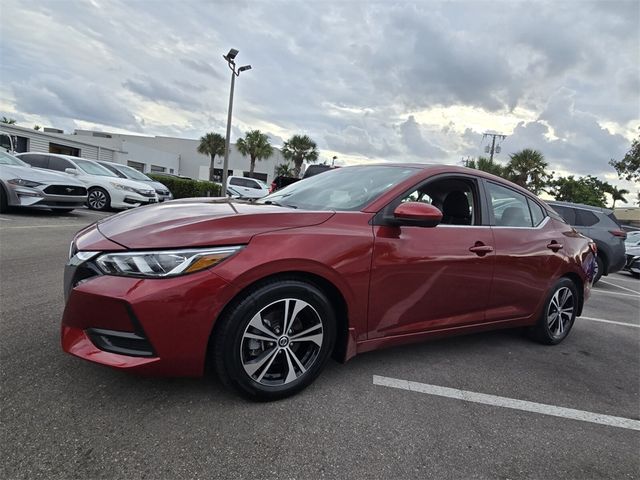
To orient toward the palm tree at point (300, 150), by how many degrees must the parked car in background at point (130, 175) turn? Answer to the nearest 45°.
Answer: approximately 90° to its left

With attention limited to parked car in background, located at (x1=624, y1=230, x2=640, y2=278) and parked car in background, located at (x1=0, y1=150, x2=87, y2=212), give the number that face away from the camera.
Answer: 0

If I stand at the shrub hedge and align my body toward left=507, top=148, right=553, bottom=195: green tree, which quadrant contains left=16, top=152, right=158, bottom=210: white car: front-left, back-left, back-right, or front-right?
back-right

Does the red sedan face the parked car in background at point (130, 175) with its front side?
no

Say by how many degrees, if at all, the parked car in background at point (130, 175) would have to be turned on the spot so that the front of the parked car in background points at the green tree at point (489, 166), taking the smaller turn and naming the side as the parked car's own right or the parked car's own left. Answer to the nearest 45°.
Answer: approximately 90° to the parked car's own left

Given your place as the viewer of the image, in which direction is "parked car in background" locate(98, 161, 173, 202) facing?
facing the viewer and to the right of the viewer

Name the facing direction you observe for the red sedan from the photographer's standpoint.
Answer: facing the viewer and to the left of the viewer

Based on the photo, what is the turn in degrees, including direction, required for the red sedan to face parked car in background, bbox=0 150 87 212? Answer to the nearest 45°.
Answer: approximately 90° to its right

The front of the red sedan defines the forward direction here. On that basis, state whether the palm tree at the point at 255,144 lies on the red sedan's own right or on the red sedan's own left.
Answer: on the red sedan's own right

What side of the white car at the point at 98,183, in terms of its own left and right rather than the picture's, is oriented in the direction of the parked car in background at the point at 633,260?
front

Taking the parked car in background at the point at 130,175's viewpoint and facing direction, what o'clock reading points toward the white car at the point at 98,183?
The white car is roughly at 2 o'clock from the parked car in background.

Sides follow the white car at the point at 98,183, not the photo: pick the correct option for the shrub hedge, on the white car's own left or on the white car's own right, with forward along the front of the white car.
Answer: on the white car's own left

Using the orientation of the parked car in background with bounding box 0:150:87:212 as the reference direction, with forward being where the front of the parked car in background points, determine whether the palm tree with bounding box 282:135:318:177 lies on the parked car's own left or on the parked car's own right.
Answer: on the parked car's own left

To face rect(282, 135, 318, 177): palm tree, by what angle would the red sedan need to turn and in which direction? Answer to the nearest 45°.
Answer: approximately 135° to its right

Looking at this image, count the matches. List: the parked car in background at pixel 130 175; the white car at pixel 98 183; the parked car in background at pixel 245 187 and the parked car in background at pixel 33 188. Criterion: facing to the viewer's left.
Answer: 0
